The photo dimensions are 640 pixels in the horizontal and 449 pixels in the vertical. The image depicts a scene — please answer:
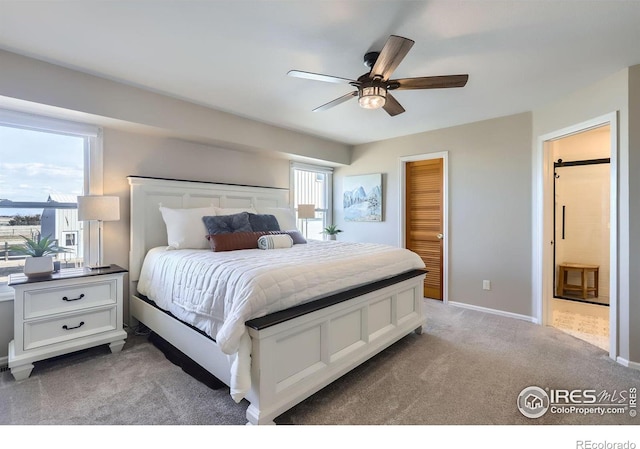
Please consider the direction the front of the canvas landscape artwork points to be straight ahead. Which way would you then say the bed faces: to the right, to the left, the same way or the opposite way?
to the left

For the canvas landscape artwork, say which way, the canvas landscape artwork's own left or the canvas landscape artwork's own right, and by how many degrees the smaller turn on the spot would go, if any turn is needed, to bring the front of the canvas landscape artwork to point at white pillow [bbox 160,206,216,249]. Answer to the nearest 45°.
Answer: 0° — it already faces it

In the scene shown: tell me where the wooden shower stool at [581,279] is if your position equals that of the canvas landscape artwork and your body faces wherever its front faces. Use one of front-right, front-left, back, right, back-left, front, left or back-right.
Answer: back-left

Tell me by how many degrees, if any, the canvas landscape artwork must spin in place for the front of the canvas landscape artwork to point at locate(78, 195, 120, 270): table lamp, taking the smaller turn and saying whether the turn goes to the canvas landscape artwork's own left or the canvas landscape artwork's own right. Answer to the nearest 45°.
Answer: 0° — it already faces it

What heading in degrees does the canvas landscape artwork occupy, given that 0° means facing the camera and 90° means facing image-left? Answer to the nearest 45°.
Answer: approximately 45°
